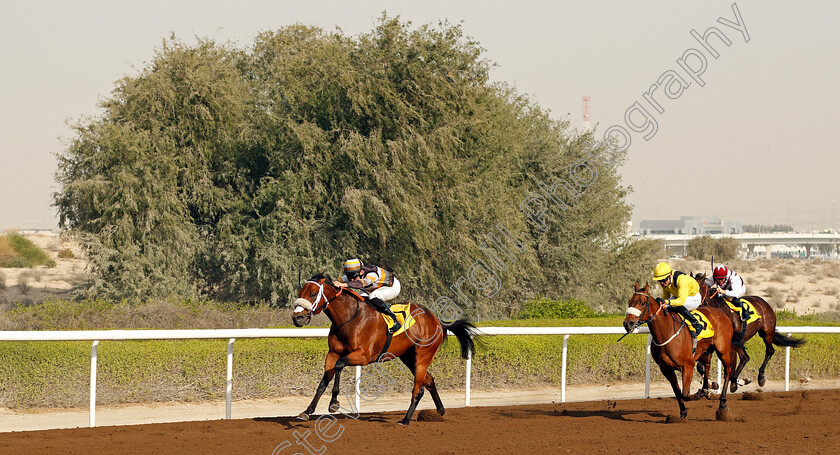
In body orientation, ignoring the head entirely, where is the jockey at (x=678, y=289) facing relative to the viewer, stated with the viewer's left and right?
facing the viewer and to the left of the viewer

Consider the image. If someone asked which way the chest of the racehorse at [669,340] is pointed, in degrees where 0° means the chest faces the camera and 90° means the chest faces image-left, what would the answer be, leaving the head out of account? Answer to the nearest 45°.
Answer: approximately 45°

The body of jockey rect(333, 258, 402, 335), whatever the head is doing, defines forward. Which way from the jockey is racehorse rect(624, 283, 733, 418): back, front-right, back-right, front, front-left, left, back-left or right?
back

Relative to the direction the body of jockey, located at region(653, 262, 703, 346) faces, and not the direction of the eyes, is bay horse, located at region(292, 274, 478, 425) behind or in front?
in front

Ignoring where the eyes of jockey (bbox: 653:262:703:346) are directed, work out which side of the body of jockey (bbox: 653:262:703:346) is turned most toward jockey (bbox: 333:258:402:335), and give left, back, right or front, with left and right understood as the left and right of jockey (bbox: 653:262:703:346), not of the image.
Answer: front

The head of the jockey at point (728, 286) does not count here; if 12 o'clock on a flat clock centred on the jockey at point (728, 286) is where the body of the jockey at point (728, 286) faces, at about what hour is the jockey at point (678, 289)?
the jockey at point (678, 289) is roughly at 11 o'clock from the jockey at point (728, 286).

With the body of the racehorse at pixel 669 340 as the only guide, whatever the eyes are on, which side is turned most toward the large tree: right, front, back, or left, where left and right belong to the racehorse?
right

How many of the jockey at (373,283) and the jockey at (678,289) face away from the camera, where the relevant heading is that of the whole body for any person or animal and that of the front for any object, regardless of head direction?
0

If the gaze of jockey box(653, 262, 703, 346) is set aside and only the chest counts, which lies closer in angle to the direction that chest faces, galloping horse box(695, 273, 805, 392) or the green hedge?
the green hedge

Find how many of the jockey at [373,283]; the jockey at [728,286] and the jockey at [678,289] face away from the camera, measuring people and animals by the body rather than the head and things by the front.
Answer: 0

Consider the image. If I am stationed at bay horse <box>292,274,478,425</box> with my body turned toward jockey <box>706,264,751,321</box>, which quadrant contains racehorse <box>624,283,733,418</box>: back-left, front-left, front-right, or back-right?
front-right

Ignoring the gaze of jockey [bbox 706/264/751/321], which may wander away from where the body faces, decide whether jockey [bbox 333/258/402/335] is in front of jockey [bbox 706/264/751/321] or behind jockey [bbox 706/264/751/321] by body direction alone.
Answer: in front

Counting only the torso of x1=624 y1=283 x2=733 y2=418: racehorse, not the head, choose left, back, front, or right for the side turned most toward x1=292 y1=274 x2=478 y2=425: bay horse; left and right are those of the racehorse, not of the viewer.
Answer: front

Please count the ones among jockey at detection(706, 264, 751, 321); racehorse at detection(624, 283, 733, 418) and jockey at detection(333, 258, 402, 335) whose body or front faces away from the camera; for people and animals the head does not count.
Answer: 0

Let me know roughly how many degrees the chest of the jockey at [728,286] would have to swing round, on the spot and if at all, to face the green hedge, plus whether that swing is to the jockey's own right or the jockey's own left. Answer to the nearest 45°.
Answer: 0° — they already face it

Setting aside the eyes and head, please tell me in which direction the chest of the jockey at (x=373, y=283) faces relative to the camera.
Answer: to the viewer's left

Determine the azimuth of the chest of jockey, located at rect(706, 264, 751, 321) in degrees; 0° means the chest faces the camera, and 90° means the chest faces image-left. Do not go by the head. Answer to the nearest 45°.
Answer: approximately 45°
